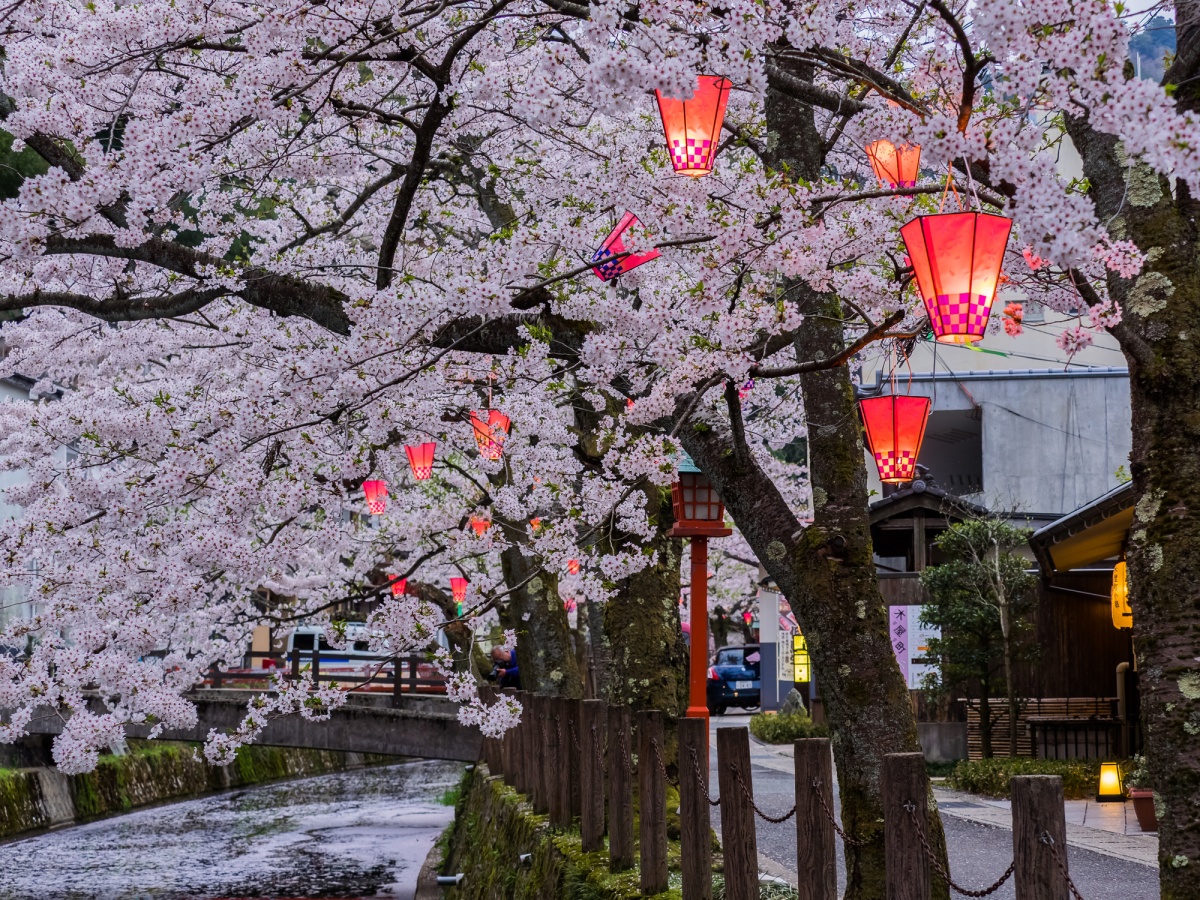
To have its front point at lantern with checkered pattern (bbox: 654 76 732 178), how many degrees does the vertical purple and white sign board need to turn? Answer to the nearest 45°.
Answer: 0° — it already faces it

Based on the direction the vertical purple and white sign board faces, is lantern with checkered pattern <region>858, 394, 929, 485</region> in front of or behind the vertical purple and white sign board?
in front

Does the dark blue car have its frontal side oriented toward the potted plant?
no

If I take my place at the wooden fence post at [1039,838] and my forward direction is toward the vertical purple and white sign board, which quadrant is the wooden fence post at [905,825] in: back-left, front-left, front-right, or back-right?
front-left

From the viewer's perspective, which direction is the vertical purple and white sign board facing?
toward the camera

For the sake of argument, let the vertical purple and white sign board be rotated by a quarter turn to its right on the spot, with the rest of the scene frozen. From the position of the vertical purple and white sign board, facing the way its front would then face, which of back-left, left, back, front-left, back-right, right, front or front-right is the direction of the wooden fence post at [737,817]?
left

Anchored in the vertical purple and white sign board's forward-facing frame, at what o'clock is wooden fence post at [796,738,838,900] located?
The wooden fence post is roughly at 12 o'clock from the vertical purple and white sign board.

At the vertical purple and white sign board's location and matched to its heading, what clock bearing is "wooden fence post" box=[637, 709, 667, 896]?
The wooden fence post is roughly at 12 o'clock from the vertical purple and white sign board.
